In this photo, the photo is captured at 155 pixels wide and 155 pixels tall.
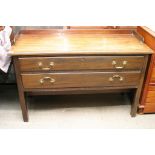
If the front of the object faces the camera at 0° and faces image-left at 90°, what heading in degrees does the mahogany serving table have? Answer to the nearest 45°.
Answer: approximately 0°

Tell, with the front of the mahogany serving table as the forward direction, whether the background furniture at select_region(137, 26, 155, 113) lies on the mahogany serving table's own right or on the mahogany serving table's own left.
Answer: on the mahogany serving table's own left
